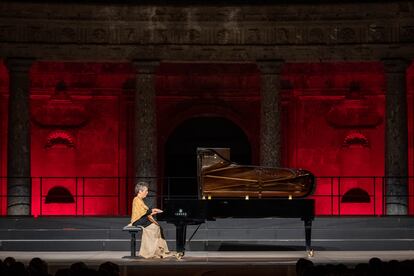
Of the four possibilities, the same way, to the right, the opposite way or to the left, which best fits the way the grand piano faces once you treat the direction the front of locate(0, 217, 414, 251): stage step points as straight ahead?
to the right

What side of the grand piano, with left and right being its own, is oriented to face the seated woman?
front

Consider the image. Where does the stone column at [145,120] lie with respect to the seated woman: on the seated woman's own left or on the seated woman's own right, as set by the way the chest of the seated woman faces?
on the seated woman's own left

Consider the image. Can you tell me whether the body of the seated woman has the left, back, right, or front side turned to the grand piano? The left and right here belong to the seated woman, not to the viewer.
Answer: front

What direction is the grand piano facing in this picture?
to the viewer's left

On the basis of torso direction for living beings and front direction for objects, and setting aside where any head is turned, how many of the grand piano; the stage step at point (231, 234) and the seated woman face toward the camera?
1

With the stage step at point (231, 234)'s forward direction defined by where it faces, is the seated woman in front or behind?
in front

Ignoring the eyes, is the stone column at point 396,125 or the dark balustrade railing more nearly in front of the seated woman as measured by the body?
the stone column

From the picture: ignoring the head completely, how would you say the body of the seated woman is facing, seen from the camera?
to the viewer's right

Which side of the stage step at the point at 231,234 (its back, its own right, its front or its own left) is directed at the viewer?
front

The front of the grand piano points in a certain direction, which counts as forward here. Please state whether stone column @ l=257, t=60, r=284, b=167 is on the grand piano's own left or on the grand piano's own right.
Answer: on the grand piano's own right
